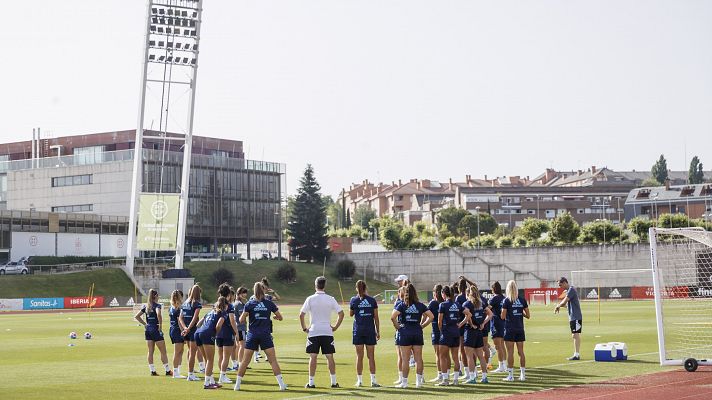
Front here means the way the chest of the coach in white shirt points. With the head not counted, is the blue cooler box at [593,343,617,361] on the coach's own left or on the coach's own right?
on the coach's own right

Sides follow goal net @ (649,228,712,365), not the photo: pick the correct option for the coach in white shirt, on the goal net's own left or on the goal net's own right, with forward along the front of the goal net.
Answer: on the goal net's own left

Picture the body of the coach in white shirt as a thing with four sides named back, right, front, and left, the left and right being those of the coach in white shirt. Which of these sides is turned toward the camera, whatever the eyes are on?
back

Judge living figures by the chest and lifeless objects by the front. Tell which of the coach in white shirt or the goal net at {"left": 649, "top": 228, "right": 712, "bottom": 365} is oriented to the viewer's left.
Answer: the goal net

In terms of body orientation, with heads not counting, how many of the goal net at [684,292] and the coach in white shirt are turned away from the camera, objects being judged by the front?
1

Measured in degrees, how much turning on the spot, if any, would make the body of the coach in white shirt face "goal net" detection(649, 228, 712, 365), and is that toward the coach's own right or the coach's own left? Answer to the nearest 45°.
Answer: approximately 45° to the coach's own right

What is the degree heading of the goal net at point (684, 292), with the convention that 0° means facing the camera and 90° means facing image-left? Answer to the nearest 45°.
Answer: approximately 90°
